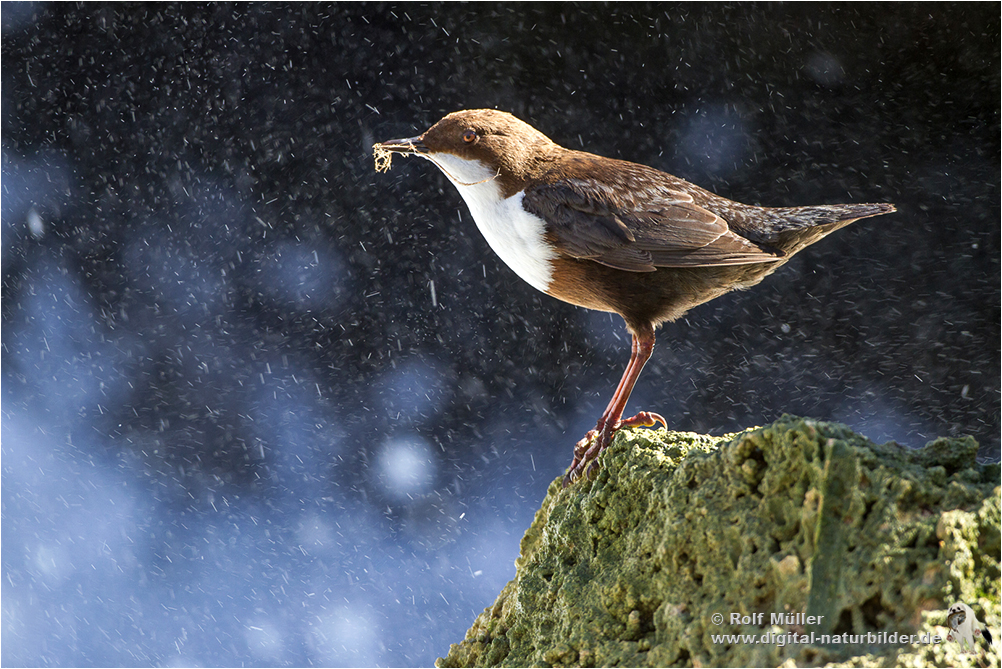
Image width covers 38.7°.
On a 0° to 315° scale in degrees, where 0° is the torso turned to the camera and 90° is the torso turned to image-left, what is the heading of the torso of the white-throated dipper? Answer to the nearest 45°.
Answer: approximately 90°
